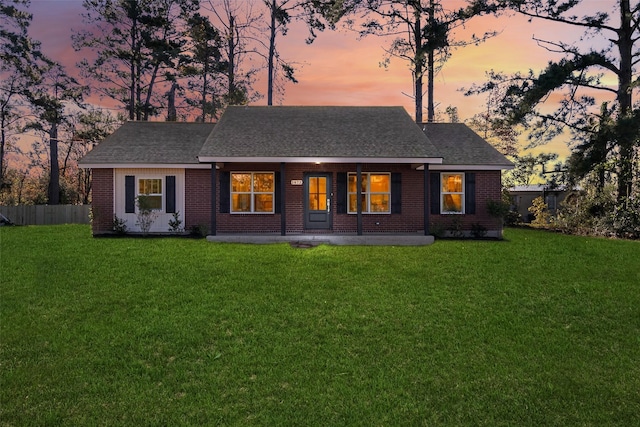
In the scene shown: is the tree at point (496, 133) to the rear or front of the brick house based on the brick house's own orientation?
to the rear

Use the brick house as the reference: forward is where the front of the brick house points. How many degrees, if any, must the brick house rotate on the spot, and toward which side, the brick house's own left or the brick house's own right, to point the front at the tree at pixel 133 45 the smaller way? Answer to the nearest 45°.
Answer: approximately 135° to the brick house's own right

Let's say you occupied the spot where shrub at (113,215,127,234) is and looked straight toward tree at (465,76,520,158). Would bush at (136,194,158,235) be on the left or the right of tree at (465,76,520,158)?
right

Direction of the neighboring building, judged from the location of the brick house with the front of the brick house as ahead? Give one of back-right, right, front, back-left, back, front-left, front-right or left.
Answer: back-left

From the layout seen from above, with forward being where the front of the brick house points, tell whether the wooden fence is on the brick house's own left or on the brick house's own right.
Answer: on the brick house's own right

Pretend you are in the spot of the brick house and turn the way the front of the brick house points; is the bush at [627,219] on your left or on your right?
on your left

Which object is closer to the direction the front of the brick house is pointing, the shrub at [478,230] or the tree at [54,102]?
the shrub

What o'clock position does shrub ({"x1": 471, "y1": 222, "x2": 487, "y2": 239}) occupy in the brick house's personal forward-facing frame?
The shrub is roughly at 9 o'clock from the brick house.

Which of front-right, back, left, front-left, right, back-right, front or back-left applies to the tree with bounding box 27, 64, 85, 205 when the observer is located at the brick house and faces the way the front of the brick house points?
back-right

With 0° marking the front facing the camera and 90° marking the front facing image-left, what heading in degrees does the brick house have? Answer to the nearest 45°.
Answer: approximately 0°

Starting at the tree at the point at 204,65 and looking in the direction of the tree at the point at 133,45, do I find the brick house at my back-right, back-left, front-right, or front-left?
back-left
